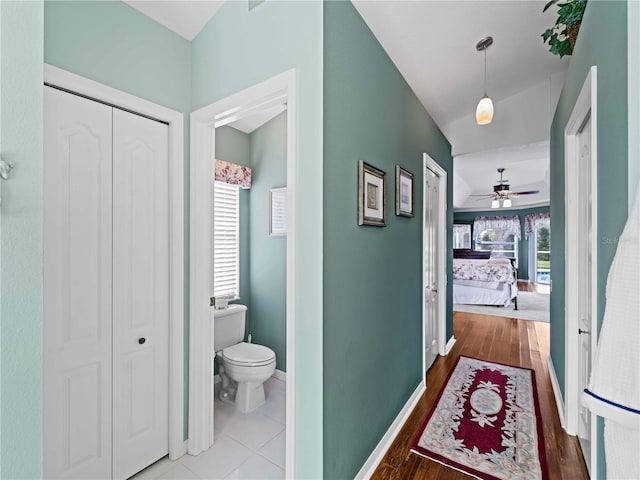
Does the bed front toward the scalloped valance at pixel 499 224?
no

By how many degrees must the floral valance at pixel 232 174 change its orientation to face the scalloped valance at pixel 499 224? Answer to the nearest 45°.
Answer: approximately 90° to its left

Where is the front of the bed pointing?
to the viewer's right

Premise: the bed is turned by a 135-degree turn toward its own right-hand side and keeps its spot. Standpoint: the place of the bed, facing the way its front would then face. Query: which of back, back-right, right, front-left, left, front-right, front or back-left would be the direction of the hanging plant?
front-left

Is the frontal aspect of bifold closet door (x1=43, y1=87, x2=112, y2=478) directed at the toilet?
no

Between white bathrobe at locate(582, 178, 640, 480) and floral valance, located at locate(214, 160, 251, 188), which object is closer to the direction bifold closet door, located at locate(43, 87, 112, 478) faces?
the white bathrobe

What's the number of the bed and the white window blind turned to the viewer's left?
0

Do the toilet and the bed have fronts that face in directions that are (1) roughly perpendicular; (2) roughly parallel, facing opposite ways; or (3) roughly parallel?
roughly parallel

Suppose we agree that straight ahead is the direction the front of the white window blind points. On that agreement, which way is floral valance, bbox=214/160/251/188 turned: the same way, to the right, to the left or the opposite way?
the same way

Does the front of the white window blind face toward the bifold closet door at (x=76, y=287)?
no

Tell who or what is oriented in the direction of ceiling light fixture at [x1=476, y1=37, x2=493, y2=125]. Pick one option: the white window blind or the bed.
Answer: the white window blind

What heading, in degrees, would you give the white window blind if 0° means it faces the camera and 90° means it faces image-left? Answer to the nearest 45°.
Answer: approximately 315°

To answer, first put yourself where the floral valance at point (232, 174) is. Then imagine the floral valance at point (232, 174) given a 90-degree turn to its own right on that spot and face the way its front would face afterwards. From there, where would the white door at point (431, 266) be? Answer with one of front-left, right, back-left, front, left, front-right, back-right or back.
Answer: back-left
